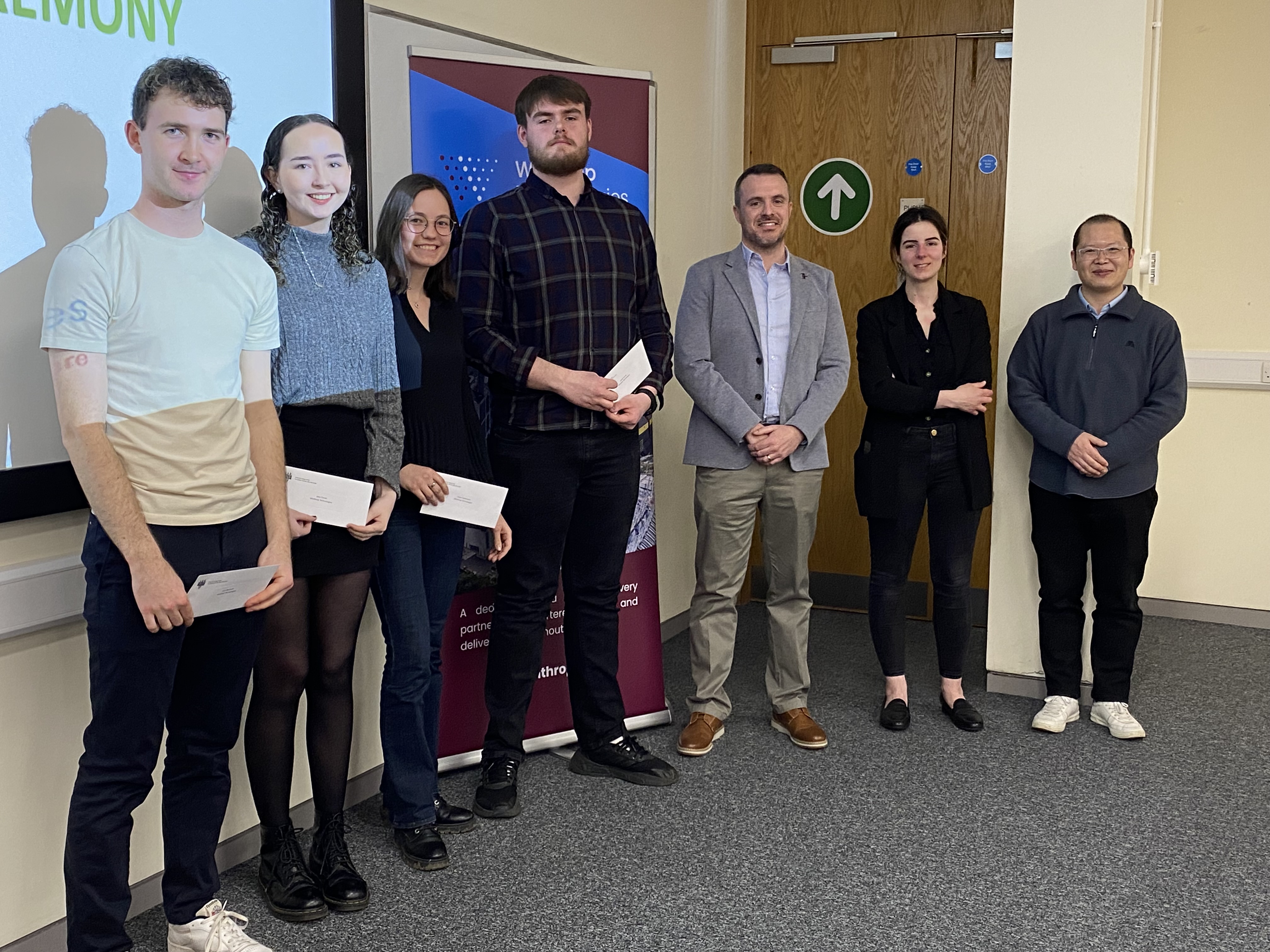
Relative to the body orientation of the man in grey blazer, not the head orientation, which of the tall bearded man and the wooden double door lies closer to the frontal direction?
the tall bearded man

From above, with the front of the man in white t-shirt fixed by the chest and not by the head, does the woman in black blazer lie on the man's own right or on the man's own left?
on the man's own left

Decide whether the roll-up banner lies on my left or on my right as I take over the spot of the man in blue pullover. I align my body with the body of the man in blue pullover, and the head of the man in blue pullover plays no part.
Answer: on my right

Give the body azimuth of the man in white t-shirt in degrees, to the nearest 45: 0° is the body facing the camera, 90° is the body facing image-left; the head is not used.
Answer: approximately 315°

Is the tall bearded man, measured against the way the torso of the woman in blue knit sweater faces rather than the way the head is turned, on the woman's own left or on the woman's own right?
on the woman's own left

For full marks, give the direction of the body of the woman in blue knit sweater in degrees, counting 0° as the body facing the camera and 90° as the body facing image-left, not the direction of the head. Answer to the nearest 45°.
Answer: approximately 315°

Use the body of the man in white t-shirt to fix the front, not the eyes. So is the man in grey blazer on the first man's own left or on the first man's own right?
on the first man's own left

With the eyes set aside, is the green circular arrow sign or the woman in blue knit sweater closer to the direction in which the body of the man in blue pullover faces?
the woman in blue knit sweater

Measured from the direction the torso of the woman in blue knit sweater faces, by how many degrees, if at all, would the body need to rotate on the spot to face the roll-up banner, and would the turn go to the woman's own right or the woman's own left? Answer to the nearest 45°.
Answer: approximately 90° to the woman's own left

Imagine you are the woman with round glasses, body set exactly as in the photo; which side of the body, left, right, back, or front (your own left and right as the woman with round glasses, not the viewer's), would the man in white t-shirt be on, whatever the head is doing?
right

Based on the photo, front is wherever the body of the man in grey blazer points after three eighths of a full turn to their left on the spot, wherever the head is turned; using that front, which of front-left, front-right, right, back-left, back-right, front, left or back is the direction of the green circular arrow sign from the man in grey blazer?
front-left

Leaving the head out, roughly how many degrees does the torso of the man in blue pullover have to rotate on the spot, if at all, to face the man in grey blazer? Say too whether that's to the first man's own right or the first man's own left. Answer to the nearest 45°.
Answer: approximately 45° to the first man's own right
